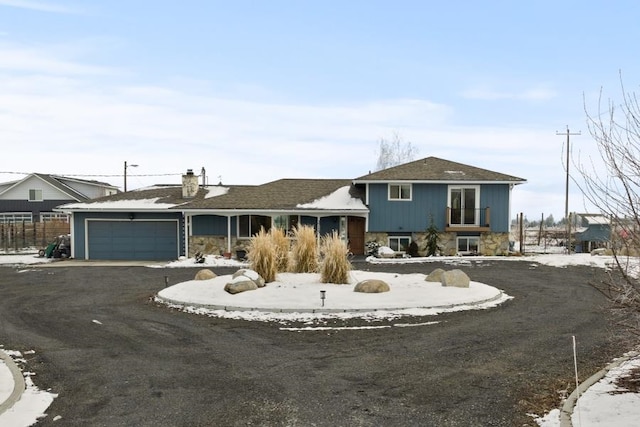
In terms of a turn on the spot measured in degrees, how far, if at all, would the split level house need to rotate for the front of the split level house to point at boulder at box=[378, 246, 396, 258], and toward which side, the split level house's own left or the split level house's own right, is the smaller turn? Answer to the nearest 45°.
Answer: approximately 45° to the split level house's own left

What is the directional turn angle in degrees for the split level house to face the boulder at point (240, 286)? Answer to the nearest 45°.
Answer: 0° — it already faces it

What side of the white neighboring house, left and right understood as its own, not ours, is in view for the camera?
front

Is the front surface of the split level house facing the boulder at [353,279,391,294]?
yes

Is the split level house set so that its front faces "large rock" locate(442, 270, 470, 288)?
yes

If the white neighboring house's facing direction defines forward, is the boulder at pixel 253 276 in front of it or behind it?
in front

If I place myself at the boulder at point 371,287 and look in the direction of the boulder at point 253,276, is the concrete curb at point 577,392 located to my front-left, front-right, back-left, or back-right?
back-left

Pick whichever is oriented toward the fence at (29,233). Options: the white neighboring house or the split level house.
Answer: the white neighboring house

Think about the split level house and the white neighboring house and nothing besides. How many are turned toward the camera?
2

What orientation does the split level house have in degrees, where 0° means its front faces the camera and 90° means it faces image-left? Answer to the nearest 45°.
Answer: approximately 0°
